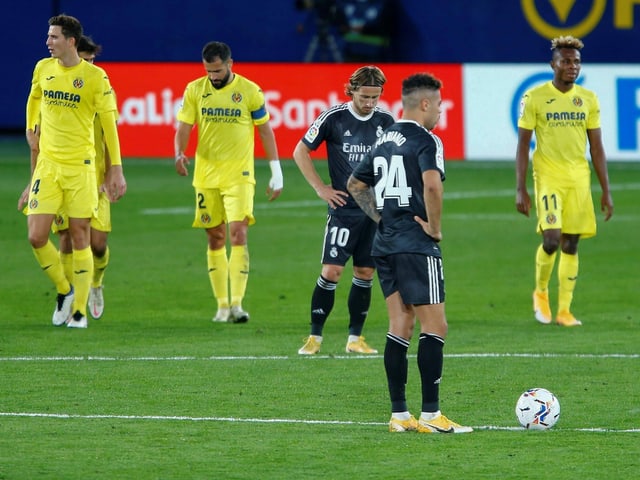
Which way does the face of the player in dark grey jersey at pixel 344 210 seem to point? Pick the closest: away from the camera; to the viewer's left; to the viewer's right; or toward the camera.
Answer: toward the camera

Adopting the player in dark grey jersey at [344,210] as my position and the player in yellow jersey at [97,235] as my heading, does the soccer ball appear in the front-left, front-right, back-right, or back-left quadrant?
back-left

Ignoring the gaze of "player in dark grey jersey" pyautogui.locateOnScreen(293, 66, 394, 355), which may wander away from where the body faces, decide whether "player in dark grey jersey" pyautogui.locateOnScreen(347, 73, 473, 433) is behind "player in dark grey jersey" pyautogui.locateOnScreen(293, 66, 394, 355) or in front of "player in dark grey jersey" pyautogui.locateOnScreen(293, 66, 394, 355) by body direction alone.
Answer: in front

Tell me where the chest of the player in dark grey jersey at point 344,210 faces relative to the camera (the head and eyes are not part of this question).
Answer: toward the camera

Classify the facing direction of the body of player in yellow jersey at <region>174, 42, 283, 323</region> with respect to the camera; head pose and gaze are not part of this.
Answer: toward the camera

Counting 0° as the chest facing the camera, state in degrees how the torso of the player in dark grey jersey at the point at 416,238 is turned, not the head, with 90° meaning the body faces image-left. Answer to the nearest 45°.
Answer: approximately 225°

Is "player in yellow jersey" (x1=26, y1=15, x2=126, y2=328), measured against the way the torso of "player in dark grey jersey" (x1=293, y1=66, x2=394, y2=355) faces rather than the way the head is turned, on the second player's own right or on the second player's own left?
on the second player's own right

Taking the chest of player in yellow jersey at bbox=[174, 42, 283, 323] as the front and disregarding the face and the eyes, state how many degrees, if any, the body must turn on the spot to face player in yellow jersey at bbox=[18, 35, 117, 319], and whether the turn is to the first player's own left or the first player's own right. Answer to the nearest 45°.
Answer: approximately 90° to the first player's own right

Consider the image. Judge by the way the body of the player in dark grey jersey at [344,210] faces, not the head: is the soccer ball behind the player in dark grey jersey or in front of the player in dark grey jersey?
in front

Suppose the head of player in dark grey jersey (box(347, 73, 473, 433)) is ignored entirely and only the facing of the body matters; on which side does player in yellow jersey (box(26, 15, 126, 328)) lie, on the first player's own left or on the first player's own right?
on the first player's own left
